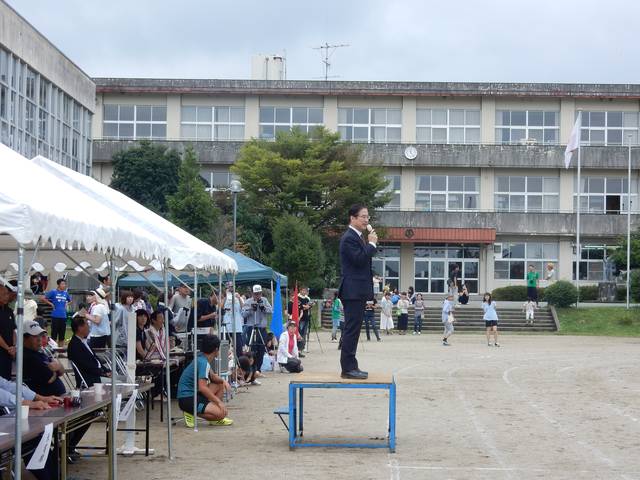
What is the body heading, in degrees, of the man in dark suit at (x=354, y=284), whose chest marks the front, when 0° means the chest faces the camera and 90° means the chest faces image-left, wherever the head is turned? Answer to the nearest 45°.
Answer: approximately 270°

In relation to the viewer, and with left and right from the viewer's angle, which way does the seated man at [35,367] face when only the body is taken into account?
facing to the right of the viewer

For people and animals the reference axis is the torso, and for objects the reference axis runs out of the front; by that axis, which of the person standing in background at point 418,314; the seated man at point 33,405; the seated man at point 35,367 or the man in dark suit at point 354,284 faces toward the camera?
the person standing in background

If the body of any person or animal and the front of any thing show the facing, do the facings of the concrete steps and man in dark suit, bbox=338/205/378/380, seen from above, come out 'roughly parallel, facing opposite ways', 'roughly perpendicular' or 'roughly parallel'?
roughly perpendicular

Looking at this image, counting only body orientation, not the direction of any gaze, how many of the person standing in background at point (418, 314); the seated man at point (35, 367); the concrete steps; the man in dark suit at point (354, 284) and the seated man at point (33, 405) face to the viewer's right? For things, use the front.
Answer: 3

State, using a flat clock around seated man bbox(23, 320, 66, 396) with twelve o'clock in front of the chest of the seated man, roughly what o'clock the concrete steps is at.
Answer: The concrete steps is roughly at 10 o'clock from the seated man.

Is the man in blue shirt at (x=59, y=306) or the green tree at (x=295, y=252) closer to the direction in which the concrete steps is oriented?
the man in blue shirt

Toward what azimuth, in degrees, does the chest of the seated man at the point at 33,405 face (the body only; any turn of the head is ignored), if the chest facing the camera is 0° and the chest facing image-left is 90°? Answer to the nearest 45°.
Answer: approximately 270°

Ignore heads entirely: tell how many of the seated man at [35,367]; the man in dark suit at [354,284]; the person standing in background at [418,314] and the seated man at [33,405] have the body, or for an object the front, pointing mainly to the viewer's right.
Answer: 3

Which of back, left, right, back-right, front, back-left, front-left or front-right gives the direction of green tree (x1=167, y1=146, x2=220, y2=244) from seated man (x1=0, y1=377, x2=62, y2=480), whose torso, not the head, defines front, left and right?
left

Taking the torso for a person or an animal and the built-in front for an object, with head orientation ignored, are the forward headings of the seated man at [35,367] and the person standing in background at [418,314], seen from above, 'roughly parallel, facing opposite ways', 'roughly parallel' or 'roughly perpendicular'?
roughly perpendicular
